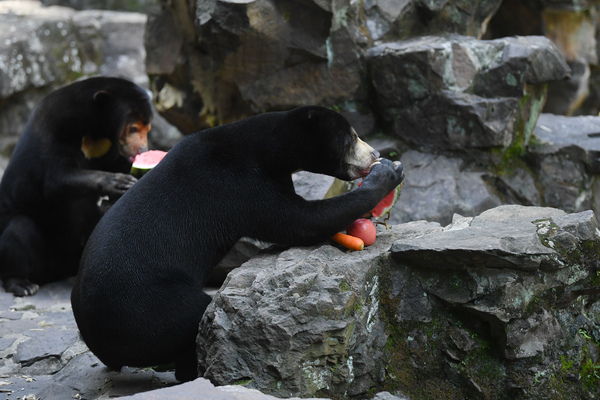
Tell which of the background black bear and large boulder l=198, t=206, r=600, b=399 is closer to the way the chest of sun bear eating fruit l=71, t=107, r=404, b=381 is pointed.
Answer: the large boulder

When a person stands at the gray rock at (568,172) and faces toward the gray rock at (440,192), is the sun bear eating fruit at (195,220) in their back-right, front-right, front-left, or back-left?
front-left

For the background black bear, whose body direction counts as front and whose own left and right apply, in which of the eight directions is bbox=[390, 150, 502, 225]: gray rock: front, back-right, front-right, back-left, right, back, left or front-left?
front

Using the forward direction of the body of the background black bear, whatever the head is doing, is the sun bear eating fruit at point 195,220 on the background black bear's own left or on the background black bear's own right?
on the background black bear's own right

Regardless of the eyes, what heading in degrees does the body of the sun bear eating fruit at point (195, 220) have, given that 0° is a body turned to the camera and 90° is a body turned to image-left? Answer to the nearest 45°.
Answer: approximately 270°

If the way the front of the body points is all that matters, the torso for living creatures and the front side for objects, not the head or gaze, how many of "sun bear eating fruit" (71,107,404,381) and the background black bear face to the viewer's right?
2

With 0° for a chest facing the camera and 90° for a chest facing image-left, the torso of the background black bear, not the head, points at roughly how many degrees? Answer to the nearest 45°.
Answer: approximately 270°

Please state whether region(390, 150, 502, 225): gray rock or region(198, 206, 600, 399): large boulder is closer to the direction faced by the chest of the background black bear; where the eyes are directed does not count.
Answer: the gray rock

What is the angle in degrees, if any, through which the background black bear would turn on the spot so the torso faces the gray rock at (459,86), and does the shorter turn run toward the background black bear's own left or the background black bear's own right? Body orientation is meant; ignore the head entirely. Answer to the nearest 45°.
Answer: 0° — it already faces it

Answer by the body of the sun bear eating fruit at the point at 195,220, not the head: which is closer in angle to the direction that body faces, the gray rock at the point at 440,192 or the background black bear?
the gray rock

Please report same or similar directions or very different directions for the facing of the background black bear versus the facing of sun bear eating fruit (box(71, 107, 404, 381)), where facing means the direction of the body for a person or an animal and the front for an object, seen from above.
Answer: same or similar directions
